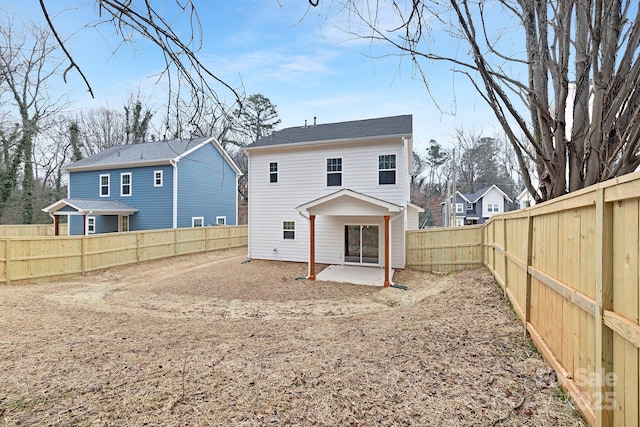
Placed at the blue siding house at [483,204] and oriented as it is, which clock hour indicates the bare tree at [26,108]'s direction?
The bare tree is roughly at 1 o'clock from the blue siding house.

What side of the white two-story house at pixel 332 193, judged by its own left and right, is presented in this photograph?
back

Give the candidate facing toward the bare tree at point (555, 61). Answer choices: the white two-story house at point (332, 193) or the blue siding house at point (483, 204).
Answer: the blue siding house

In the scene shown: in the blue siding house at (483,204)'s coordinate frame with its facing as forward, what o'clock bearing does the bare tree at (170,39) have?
The bare tree is roughly at 12 o'clock from the blue siding house.

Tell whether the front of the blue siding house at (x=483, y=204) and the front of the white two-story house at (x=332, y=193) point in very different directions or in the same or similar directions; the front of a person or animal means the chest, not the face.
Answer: very different directions

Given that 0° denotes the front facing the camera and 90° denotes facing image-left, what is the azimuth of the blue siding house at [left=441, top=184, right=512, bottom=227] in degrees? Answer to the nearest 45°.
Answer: approximately 0°

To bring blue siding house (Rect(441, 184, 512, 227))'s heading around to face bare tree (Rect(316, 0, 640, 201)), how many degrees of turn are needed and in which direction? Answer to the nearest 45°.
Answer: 0° — it already faces it

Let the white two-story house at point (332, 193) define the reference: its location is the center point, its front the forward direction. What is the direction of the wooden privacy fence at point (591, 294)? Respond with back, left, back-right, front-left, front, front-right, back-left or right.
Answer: back

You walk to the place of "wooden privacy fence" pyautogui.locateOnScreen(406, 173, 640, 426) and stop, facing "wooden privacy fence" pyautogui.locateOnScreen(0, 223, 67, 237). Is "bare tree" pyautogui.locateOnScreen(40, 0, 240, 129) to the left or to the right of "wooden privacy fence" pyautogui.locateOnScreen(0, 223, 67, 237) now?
left

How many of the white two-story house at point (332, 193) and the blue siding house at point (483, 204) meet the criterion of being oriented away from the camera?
1

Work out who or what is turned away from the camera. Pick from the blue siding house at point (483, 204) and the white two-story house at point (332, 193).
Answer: the white two-story house

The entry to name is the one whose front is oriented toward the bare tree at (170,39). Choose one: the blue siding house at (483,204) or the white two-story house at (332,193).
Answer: the blue siding house
